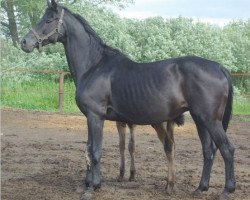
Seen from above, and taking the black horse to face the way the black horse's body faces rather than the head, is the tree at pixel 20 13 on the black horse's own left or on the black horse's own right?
on the black horse's own right

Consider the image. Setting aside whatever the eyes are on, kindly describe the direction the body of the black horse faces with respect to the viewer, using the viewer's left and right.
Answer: facing to the left of the viewer
